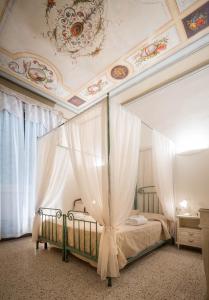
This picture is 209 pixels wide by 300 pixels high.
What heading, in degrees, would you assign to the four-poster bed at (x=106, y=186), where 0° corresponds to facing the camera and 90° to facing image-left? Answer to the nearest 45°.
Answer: approximately 45°

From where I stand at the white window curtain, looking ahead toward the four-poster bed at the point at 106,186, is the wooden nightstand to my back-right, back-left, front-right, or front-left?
front-left

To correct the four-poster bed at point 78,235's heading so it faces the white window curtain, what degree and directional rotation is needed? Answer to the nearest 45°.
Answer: approximately 90° to its right

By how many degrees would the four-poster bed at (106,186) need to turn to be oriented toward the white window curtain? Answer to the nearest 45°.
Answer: approximately 90° to its right

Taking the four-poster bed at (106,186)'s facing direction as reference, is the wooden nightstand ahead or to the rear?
to the rear
